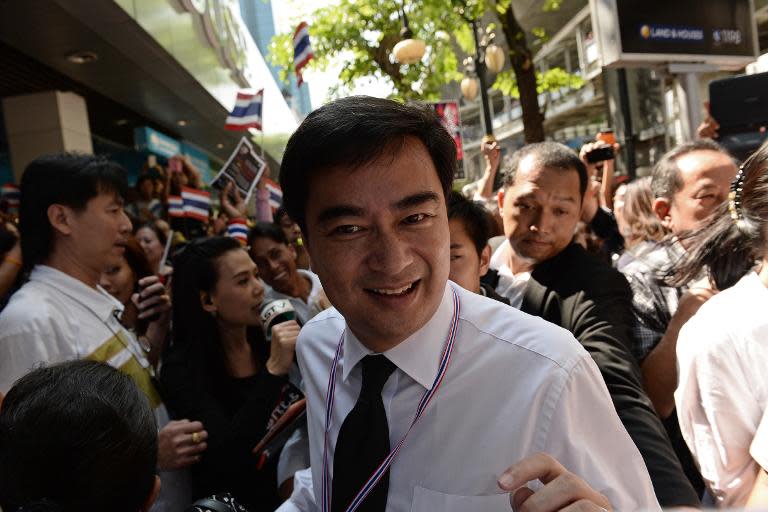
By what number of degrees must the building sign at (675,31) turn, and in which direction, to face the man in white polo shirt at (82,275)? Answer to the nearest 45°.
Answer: approximately 45° to its right

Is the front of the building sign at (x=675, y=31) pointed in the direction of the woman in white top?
yes

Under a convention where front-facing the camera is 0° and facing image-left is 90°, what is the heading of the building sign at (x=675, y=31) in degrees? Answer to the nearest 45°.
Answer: approximately 0°

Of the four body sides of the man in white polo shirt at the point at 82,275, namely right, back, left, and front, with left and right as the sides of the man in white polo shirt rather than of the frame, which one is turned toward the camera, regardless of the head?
right

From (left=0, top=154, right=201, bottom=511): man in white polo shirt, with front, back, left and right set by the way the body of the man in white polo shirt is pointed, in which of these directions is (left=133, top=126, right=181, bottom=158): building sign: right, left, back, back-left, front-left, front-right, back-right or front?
left

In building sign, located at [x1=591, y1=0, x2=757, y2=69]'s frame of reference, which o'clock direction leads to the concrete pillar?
The concrete pillar is roughly at 3 o'clock from the building sign.

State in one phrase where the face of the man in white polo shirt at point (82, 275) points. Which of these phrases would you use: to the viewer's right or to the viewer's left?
to the viewer's right
